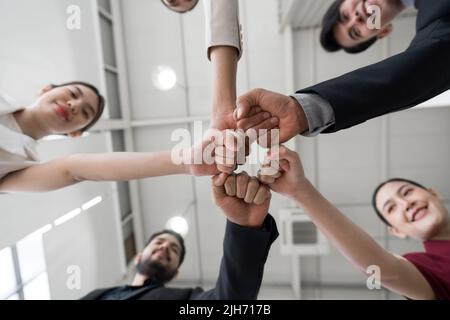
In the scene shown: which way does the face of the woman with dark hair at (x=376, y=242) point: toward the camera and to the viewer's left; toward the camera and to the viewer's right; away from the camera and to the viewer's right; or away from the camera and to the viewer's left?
toward the camera and to the viewer's left

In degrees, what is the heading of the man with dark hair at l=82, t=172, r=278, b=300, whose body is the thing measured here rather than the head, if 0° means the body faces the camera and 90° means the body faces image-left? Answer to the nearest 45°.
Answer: approximately 0°

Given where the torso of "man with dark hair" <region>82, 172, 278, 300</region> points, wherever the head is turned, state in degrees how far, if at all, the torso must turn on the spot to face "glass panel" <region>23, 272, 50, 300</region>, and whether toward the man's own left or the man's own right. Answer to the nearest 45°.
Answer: approximately 135° to the man's own right

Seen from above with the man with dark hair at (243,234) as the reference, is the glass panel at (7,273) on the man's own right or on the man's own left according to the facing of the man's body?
on the man's own right
